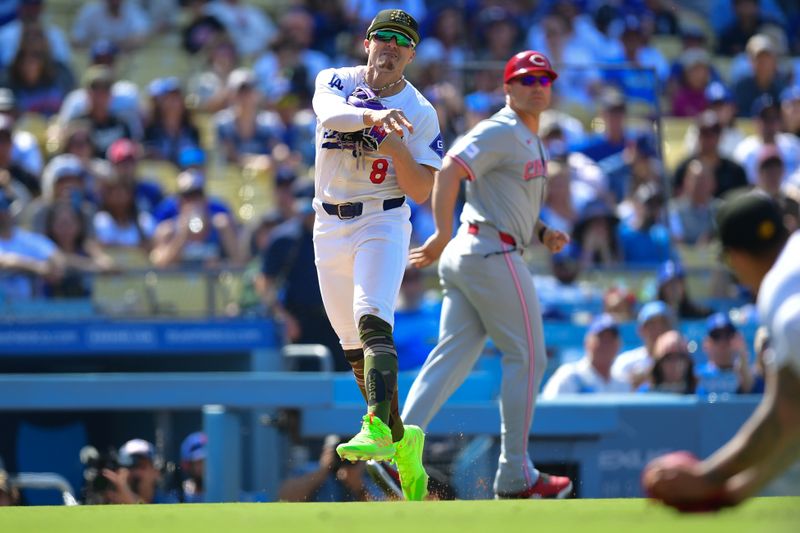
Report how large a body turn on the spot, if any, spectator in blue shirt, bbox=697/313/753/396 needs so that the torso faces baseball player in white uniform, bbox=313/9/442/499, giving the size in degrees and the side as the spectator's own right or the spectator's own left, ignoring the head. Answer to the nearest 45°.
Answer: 0° — they already face them

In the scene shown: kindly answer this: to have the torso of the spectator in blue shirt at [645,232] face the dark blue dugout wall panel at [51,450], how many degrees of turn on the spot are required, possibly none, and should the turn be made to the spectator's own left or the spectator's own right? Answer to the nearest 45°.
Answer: approximately 45° to the spectator's own right

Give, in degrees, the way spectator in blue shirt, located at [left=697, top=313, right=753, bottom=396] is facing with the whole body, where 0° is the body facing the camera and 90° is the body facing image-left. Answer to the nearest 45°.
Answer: approximately 0°

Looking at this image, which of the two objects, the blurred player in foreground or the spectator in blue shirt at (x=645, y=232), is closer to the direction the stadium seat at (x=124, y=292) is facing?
the blurred player in foreground

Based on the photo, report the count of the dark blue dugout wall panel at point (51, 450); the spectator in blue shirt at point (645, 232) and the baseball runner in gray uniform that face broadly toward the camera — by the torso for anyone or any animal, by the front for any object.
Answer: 2
